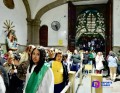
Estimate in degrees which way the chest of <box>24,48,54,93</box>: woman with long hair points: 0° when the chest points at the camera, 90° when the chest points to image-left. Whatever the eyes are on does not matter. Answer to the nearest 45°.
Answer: approximately 45°

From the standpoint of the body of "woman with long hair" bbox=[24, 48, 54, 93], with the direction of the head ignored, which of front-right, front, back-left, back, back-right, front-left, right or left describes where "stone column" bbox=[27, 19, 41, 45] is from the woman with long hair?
back-right

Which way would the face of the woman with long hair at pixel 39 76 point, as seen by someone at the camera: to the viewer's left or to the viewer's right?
to the viewer's left

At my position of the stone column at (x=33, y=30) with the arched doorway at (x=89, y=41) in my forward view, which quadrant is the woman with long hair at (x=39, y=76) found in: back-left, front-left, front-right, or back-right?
back-right
